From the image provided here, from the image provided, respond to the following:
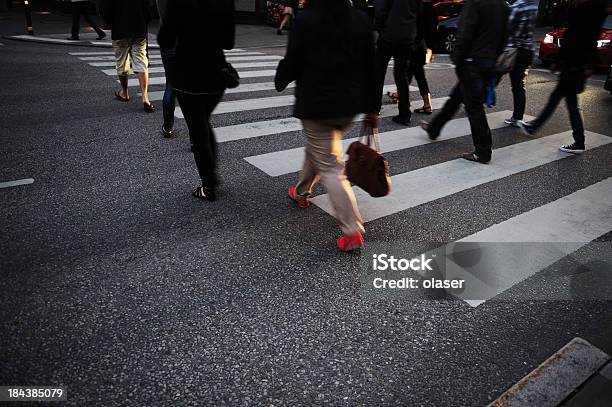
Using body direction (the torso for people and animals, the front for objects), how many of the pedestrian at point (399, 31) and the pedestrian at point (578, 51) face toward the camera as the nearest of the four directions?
0

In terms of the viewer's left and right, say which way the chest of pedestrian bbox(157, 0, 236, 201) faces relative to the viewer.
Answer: facing away from the viewer and to the left of the viewer

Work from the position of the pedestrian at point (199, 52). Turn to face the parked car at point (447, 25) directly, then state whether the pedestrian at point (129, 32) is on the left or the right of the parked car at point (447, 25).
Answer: left

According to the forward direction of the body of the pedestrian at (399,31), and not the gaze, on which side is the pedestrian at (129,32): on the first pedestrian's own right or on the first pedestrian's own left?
on the first pedestrian's own left

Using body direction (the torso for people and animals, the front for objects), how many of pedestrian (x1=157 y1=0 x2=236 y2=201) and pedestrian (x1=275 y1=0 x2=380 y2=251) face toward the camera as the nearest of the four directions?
0
